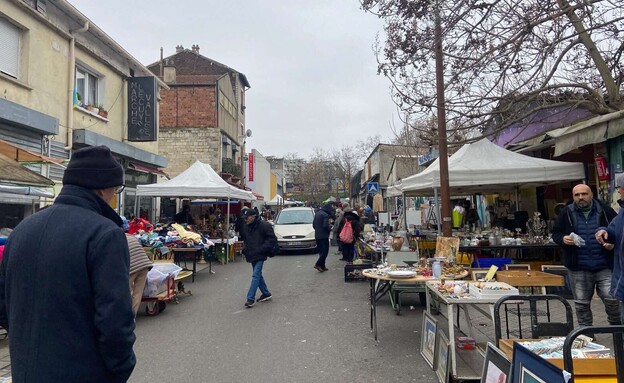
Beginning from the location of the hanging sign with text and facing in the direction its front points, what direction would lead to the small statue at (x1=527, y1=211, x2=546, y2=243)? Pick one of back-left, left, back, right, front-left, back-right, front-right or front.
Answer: front-left

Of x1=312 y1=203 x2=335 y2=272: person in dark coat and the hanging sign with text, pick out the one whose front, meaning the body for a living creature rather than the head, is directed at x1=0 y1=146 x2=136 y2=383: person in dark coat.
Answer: the hanging sign with text

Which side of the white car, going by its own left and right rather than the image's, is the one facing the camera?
front

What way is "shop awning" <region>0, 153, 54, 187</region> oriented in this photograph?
to the viewer's right

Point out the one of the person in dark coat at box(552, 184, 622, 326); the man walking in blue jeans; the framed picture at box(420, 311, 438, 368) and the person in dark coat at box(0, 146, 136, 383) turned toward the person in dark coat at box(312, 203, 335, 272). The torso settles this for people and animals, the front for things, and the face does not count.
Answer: the person in dark coat at box(0, 146, 136, 383)

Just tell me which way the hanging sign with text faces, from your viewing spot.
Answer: facing the viewer

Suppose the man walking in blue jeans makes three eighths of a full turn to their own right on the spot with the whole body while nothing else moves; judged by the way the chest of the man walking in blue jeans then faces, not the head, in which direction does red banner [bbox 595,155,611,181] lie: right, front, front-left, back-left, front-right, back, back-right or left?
right

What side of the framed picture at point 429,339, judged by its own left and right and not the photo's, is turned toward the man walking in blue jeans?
right

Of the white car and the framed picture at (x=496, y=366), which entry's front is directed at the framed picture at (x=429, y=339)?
the white car

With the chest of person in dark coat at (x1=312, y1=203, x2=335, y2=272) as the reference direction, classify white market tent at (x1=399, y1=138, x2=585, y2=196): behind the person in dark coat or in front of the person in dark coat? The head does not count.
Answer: in front

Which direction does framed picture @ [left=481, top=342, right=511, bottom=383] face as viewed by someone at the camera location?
facing the viewer and to the left of the viewer
